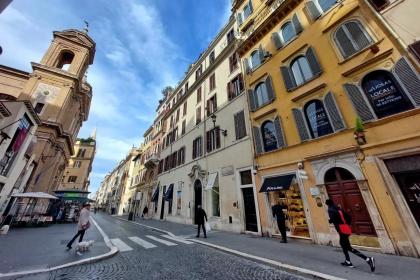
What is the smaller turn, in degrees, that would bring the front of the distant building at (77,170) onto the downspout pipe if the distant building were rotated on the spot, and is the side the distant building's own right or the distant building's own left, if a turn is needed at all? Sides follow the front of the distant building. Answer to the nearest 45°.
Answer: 0° — it already faces it

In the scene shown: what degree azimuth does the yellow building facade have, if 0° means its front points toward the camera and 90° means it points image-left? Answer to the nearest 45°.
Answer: approximately 45°

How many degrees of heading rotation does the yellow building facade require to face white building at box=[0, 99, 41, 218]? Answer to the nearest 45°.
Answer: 0° — it already faces it
